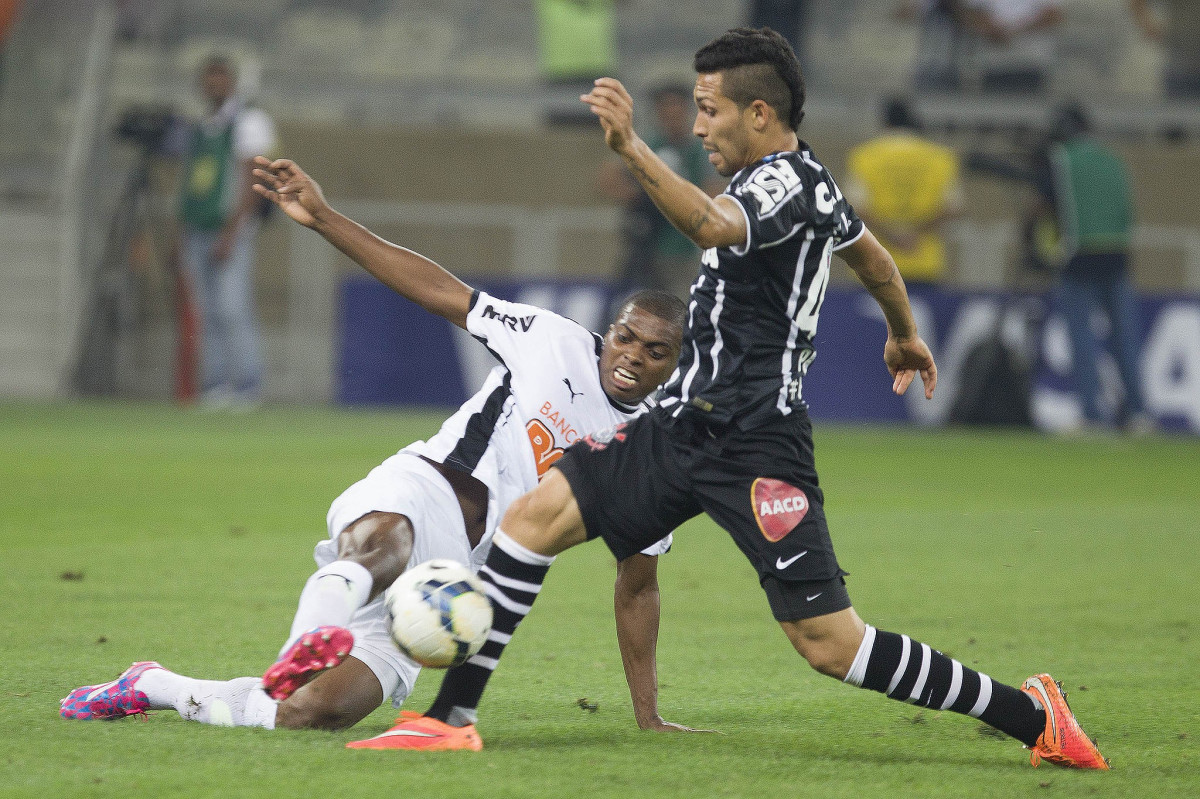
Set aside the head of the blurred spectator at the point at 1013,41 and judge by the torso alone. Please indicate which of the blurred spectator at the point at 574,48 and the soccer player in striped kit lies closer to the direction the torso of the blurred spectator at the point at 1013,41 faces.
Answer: the soccer player in striped kit

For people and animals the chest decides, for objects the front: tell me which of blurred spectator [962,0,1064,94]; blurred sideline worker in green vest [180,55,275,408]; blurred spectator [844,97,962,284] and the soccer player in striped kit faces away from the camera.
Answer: blurred spectator [844,97,962,284]

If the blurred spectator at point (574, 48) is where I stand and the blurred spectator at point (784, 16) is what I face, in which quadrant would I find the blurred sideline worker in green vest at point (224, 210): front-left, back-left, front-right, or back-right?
back-right

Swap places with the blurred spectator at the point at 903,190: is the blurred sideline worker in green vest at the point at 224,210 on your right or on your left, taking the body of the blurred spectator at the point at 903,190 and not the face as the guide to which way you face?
on your left

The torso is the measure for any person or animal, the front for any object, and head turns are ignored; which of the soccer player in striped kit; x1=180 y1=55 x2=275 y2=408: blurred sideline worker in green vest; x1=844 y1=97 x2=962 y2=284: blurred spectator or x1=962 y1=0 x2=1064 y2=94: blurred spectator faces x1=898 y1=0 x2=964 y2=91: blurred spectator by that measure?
x1=844 y1=97 x2=962 y2=284: blurred spectator

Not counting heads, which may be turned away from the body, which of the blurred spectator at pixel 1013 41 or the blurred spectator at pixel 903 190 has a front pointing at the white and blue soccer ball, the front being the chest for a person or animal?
the blurred spectator at pixel 1013 41

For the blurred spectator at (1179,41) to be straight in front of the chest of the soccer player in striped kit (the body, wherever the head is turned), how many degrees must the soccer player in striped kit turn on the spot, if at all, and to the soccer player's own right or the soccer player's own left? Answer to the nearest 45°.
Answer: approximately 90° to the soccer player's own right

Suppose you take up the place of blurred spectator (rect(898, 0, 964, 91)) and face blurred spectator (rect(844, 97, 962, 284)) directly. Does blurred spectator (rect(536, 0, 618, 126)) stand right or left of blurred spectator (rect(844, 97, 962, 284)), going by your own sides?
right

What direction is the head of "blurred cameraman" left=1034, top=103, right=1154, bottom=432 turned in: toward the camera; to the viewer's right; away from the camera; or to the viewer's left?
away from the camera

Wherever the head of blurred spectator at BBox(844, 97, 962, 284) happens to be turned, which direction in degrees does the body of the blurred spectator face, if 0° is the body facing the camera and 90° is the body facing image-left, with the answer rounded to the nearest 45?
approximately 180°

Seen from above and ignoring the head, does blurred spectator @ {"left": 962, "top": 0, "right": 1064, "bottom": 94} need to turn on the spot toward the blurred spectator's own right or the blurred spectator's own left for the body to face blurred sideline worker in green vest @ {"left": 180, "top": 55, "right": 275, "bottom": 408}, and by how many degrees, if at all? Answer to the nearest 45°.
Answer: approximately 45° to the blurred spectator's own right

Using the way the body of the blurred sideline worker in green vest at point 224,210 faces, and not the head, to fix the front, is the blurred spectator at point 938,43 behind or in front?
behind

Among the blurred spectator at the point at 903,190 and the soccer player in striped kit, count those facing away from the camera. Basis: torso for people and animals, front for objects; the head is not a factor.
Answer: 1
